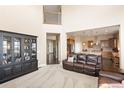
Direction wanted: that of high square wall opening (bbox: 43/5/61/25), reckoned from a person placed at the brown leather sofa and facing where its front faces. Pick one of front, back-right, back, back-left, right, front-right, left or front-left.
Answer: right

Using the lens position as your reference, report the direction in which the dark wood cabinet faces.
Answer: facing the viewer and to the right of the viewer

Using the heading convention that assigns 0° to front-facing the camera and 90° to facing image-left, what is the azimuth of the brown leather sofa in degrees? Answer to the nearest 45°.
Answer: approximately 45°

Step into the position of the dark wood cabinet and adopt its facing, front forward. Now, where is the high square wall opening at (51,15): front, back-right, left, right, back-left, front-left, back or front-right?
left

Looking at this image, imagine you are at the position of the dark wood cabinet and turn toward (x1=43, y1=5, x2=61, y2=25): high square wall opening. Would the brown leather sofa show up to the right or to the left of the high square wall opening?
right

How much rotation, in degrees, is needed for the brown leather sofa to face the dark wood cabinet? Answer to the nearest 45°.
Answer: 0° — it already faces it

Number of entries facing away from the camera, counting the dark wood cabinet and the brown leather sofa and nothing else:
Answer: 0

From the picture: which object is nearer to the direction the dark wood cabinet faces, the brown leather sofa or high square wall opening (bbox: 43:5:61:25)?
the brown leather sofa
